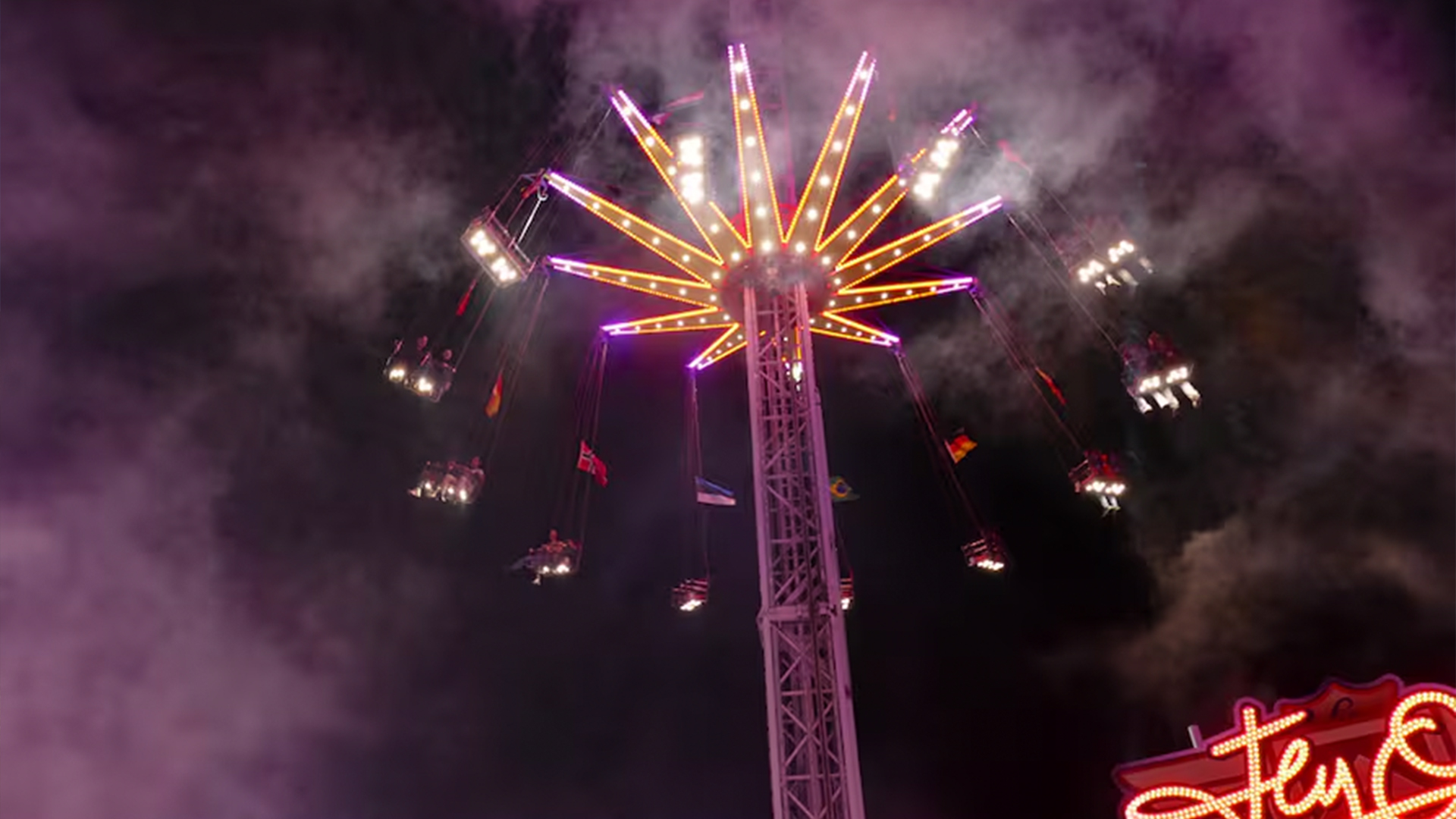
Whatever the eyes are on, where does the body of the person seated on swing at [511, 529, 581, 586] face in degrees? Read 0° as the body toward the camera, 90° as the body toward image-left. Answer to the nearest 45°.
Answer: approximately 45°

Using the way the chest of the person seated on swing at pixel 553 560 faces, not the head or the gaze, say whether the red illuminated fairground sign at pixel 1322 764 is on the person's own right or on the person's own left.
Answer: on the person's own left
